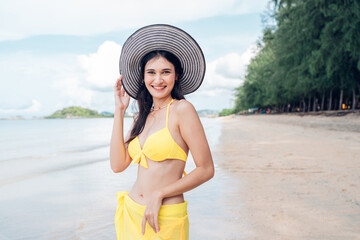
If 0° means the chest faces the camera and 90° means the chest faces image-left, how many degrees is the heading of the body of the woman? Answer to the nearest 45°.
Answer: approximately 45°
